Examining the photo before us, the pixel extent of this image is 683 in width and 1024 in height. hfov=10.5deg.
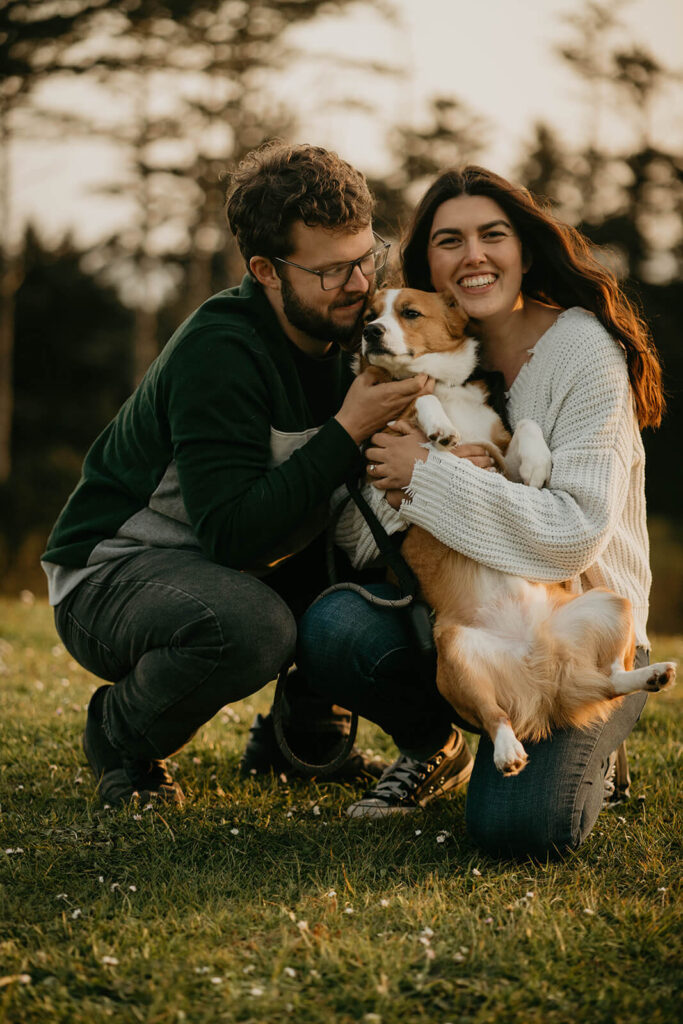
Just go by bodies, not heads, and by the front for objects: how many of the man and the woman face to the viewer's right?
1

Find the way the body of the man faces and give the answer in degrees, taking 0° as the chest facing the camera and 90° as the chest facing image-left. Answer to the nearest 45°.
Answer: approximately 270°

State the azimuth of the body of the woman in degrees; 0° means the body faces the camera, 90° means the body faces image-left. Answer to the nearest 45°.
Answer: approximately 45°
